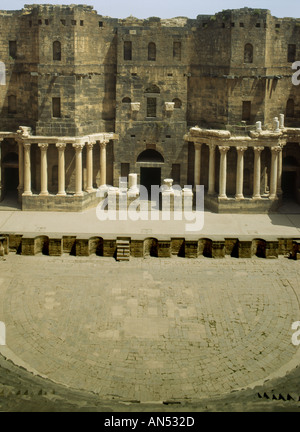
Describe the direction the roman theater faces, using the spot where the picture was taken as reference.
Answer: facing the viewer
